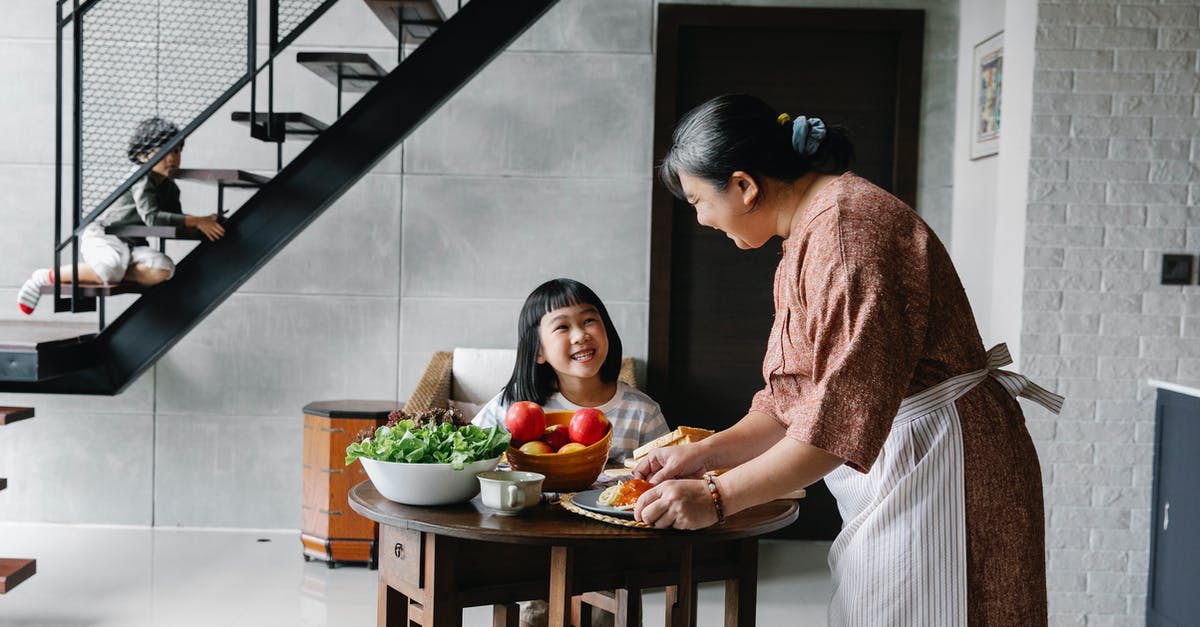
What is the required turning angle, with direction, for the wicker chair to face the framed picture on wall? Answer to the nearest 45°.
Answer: approximately 90° to its left

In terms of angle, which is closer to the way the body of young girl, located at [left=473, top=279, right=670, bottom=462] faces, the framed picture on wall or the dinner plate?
the dinner plate

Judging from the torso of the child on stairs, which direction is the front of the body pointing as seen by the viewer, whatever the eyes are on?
to the viewer's right

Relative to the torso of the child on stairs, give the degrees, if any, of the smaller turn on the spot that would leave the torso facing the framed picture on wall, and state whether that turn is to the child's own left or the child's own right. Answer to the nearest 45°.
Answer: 0° — they already face it

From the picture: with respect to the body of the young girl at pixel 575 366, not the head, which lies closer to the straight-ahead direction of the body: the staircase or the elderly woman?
the elderly woman

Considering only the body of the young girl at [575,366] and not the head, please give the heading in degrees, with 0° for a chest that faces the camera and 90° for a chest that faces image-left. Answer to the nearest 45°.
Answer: approximately 315°

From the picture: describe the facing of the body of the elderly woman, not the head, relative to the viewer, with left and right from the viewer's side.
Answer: facing to the left of the viewer
